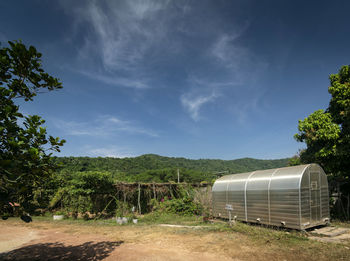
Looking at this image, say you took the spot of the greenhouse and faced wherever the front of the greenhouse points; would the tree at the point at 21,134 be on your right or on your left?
on your right

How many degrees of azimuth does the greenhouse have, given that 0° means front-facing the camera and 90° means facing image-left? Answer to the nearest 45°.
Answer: approximately 315°

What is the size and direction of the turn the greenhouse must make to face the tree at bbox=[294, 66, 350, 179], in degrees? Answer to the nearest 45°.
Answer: approximately 90° to its left
